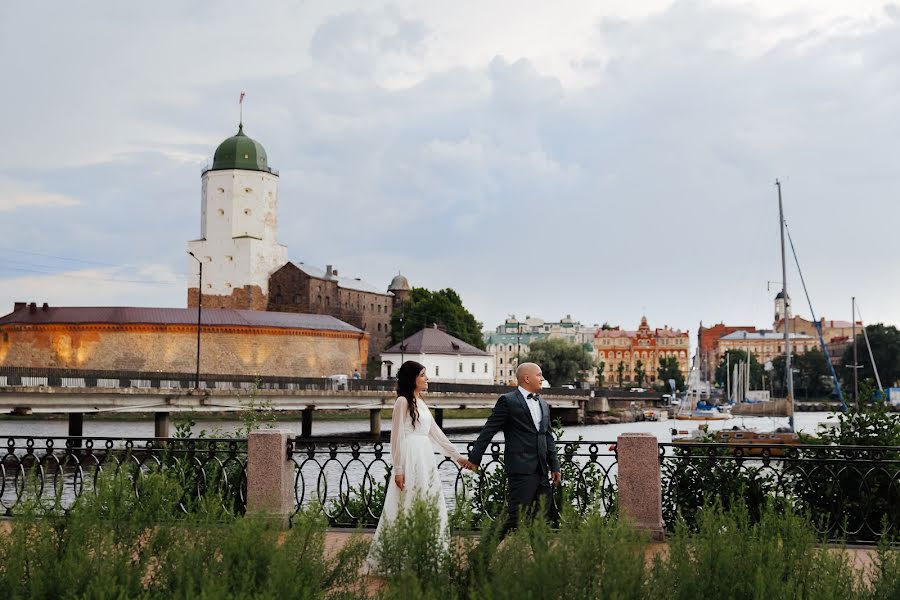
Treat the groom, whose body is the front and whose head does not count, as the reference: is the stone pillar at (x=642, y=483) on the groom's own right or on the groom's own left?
on the groom's own left

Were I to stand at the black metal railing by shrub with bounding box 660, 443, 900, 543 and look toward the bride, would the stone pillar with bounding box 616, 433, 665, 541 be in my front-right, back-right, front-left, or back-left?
front-right

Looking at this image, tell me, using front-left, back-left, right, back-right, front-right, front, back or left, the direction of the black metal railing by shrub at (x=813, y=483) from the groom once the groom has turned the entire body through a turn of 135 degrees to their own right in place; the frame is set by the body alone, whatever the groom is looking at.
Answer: back-right

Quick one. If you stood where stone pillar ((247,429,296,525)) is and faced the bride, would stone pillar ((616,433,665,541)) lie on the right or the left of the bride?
left

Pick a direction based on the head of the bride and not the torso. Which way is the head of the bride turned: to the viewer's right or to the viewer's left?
to the viewer's right

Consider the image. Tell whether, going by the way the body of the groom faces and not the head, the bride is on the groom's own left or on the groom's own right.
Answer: on the groom's own right

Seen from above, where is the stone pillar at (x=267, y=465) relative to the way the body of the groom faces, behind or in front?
behind
